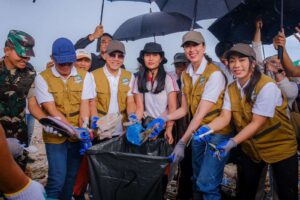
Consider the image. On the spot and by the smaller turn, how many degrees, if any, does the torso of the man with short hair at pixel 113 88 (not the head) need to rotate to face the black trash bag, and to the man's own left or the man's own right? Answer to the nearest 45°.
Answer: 0° — they already face it

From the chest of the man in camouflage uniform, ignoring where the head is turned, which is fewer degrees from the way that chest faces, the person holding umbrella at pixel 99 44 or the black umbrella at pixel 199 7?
the black umbrella

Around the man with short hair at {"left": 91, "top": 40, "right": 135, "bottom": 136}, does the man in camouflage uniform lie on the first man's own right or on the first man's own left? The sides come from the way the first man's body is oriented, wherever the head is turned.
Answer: on the first man's own right

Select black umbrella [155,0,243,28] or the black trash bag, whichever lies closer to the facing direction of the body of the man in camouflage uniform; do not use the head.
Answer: the black trash bag

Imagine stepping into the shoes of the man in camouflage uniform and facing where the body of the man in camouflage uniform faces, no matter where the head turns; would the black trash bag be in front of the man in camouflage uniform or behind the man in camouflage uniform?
in front

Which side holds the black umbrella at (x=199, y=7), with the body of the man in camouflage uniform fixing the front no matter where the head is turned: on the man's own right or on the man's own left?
on the man's own left

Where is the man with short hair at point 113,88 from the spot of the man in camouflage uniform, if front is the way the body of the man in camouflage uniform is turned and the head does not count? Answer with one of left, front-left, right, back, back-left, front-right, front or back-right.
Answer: front-left

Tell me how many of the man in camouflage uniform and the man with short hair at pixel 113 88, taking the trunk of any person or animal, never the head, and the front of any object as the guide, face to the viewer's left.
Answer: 0

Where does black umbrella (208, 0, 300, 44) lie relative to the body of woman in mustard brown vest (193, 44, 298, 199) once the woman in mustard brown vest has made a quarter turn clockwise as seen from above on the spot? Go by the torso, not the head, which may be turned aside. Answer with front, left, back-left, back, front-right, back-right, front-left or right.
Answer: front-right

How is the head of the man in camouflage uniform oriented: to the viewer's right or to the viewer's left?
to the viewer's right

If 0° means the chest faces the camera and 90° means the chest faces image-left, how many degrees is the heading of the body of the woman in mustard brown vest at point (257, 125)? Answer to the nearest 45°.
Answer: approximately 45°

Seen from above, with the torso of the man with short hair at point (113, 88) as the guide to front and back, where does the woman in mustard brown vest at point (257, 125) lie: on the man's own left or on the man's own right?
on the man's own left

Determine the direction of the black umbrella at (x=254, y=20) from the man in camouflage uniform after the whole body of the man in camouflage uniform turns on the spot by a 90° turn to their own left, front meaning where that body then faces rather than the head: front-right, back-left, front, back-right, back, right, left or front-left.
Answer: front-right

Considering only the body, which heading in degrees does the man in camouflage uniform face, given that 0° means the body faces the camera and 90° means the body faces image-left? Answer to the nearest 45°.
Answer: approximately 315°

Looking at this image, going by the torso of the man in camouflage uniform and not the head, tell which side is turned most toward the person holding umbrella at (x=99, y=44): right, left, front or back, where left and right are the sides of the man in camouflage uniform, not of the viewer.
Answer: left
